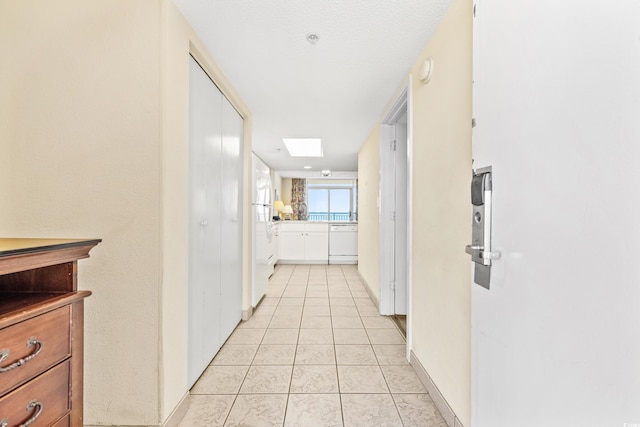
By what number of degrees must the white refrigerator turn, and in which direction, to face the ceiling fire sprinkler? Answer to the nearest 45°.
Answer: approximately 90° to its right

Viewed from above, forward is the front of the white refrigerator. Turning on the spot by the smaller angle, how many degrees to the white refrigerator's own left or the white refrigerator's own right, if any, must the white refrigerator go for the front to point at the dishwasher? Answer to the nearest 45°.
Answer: approximately 45° to the white refrigerator's own left

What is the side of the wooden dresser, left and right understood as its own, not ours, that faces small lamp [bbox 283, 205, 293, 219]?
left

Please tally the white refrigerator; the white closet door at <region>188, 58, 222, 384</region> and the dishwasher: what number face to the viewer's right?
2

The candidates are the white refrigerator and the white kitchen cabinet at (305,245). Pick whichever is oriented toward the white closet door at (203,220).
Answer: the white kitchen cabinet

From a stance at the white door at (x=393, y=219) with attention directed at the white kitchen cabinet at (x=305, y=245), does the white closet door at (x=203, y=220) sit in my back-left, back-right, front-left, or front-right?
back-left

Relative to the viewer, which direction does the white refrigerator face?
to the viewer's right

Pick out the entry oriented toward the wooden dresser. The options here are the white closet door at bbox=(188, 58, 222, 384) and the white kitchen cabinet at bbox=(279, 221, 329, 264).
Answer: the white kitchen cabinet

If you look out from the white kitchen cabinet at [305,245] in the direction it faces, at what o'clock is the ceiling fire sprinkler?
The ceiling fire sprinkler is roughly at 12 o'clock from the white kitchen cabinet.

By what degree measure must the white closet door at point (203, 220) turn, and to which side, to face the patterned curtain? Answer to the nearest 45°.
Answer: approximately 45° to its left

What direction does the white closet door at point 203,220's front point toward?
to the viewer's right

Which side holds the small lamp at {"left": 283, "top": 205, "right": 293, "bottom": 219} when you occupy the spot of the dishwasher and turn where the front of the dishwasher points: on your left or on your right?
on your right

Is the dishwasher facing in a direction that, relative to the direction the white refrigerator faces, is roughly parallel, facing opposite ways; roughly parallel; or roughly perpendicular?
roughly perpendicular

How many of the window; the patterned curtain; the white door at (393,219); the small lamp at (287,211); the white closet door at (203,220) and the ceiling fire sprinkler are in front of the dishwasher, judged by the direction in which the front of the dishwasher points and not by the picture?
3

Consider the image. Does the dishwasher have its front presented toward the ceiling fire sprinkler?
yes
